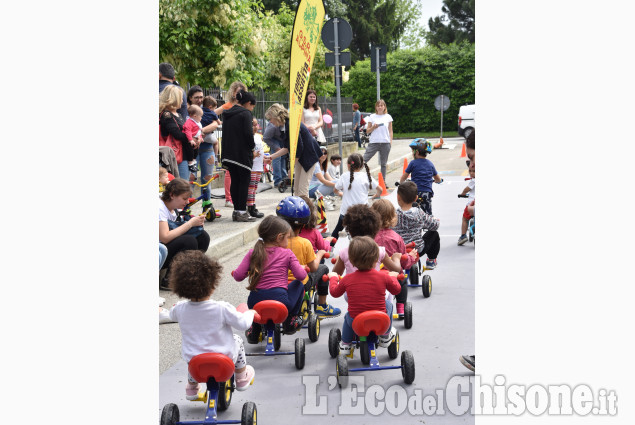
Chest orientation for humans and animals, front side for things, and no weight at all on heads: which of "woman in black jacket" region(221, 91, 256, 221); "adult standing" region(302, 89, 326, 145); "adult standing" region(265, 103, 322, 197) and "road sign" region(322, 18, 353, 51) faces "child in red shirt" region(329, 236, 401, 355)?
"adult standing" region(302, 89, 326, 145)

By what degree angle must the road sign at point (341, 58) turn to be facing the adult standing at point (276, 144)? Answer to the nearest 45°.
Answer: approximately 135° to its left

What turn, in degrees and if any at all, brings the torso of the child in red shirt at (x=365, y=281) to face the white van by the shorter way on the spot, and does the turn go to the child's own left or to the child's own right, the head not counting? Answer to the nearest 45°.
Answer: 0° — they already face it

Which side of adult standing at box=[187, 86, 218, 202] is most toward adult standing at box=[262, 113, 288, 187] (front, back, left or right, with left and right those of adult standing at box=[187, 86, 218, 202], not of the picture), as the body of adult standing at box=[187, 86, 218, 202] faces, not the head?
left

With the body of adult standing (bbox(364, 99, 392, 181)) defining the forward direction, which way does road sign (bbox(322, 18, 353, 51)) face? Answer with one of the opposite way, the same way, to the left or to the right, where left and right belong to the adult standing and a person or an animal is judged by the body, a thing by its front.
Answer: the opposite way

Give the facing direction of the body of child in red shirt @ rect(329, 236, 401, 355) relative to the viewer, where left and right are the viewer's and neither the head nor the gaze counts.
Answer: facing away from the viewer

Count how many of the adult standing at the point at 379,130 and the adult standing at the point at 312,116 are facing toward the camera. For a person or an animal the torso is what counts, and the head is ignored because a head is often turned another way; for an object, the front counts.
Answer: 2

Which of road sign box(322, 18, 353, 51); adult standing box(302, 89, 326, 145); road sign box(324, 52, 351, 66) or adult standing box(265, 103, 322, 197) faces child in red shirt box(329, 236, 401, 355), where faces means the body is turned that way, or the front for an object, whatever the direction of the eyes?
adult standing box(302, 89, 326, 145)

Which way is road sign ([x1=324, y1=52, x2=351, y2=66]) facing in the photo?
away from the camera

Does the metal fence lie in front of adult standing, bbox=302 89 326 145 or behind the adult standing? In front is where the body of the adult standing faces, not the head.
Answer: behind

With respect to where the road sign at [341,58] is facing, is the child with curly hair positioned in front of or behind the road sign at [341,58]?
behind

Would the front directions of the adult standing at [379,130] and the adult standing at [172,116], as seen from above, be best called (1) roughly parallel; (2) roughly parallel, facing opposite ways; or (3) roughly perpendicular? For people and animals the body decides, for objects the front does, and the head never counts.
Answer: roughly perpendicular
